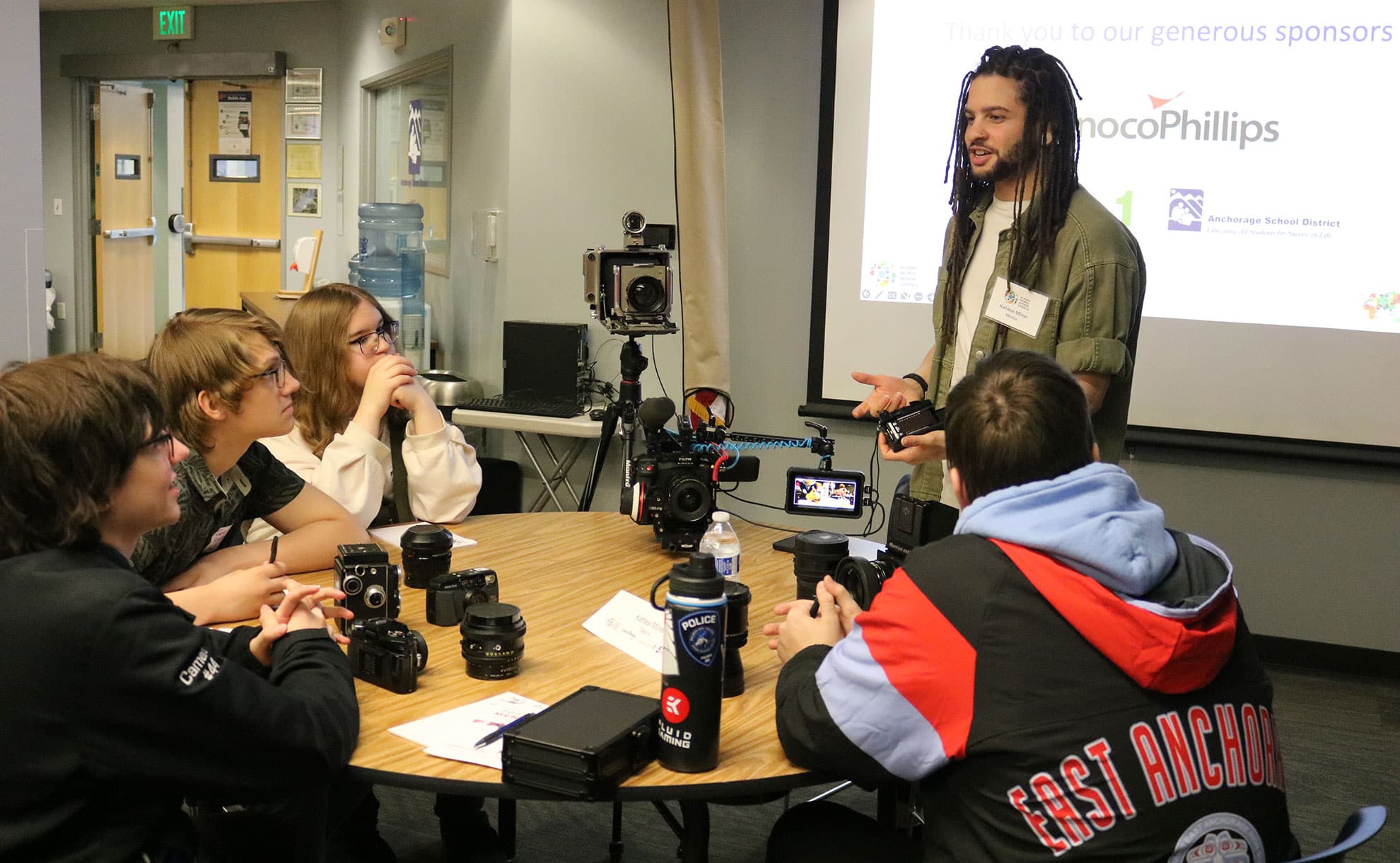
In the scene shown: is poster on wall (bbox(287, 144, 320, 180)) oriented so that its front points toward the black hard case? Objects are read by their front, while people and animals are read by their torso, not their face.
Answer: yes

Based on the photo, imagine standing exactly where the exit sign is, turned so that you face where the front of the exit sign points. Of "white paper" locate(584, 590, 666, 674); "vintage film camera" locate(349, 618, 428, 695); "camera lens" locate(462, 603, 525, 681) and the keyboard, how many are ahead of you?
4

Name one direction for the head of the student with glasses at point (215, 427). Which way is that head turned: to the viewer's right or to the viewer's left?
to the viewer's right

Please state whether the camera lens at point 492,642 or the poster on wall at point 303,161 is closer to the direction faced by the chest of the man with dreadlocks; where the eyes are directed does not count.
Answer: the camera lens

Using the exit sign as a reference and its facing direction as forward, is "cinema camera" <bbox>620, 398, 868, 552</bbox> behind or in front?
in front

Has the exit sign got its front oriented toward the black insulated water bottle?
yes

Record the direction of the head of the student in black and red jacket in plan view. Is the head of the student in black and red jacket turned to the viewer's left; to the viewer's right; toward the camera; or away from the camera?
away from the camera

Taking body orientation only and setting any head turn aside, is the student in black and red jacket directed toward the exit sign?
yes

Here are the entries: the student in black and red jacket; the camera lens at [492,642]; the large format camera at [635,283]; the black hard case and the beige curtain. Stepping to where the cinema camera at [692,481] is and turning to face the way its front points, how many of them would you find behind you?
2

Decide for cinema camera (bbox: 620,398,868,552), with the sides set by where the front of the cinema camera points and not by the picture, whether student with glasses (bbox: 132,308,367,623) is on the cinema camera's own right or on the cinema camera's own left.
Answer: on the cinema camera's own right

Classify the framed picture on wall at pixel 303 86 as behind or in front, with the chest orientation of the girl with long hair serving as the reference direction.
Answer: behind

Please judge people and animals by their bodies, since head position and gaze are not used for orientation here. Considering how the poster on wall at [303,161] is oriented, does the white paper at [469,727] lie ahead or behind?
ahead

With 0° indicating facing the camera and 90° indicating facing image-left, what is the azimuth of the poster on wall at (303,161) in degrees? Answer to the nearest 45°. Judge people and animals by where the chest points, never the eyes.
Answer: approximately 0°

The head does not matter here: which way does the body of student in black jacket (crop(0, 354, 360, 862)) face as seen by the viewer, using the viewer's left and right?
facing away from the viewer and to the right of the viewer
